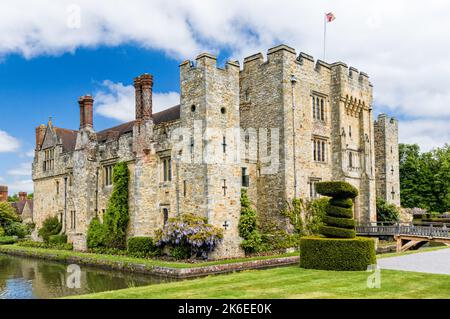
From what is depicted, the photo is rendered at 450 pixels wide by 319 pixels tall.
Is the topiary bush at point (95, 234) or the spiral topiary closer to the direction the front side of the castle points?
the spiral topiary

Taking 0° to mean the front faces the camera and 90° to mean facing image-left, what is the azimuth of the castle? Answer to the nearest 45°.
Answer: approximately 315°

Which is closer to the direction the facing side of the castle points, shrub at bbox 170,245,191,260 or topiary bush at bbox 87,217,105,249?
the shrub
